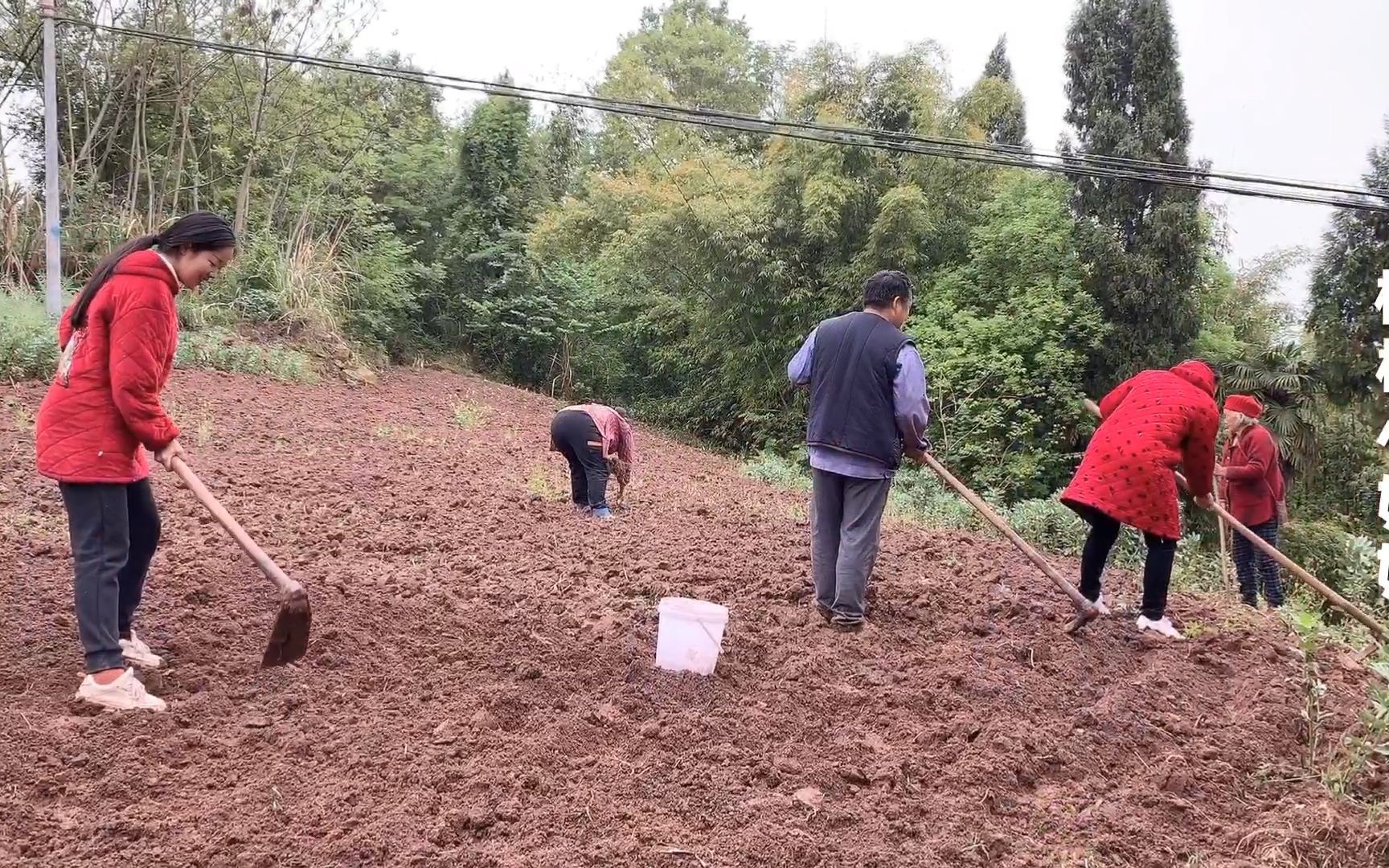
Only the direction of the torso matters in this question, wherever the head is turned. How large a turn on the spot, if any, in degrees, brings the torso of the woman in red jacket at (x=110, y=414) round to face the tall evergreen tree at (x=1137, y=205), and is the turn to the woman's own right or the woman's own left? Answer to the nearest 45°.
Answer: approximately 45° to the woman's own left

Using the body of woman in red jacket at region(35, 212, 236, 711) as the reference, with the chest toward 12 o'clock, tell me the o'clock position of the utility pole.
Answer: The utility pole is roughly at 9 o'clock from the woman in red jacket.

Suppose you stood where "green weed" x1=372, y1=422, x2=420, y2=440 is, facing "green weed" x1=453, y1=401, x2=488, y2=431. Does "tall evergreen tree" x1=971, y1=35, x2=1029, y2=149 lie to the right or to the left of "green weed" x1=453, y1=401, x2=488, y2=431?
right

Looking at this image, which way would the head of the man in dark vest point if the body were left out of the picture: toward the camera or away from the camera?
away from the camera

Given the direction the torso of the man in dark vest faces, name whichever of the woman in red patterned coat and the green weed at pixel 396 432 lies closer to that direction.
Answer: the woman in red patterned coat

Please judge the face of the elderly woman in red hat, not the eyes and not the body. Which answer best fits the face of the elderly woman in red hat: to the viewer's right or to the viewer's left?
to the viewer's left

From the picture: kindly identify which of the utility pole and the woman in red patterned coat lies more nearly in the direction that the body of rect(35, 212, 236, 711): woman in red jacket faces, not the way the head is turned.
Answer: the woman in red patterned coat

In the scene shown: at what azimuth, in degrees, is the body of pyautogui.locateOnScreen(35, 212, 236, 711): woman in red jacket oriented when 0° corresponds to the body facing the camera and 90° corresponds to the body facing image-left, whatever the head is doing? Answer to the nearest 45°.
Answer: approximately 270°

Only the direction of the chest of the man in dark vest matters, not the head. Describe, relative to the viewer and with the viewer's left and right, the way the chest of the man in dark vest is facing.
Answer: facing away from the viewer and to the right of the viewer

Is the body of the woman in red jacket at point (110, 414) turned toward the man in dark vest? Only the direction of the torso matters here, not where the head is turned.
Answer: yes
